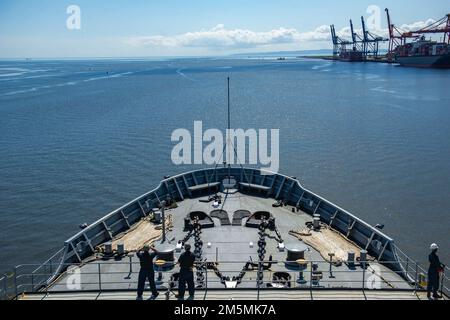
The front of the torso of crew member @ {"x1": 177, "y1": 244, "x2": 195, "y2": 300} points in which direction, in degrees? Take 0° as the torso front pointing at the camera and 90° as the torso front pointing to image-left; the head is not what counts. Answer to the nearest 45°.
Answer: approximately 180°
